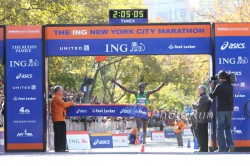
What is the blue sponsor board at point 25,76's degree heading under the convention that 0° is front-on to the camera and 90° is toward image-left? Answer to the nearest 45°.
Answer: approximately 0°

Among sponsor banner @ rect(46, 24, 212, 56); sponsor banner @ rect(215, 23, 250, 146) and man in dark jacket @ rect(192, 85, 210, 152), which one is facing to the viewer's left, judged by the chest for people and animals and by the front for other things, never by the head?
the man in dark jacket

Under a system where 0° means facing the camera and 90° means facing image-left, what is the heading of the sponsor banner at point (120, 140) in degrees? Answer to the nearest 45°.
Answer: approximately 0°

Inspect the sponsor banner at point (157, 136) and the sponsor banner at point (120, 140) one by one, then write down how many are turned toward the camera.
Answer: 2

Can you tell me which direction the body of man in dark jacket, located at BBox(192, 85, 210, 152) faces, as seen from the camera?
to the viewer's left

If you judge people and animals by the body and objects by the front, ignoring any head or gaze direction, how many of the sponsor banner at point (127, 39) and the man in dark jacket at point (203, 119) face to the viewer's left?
1
